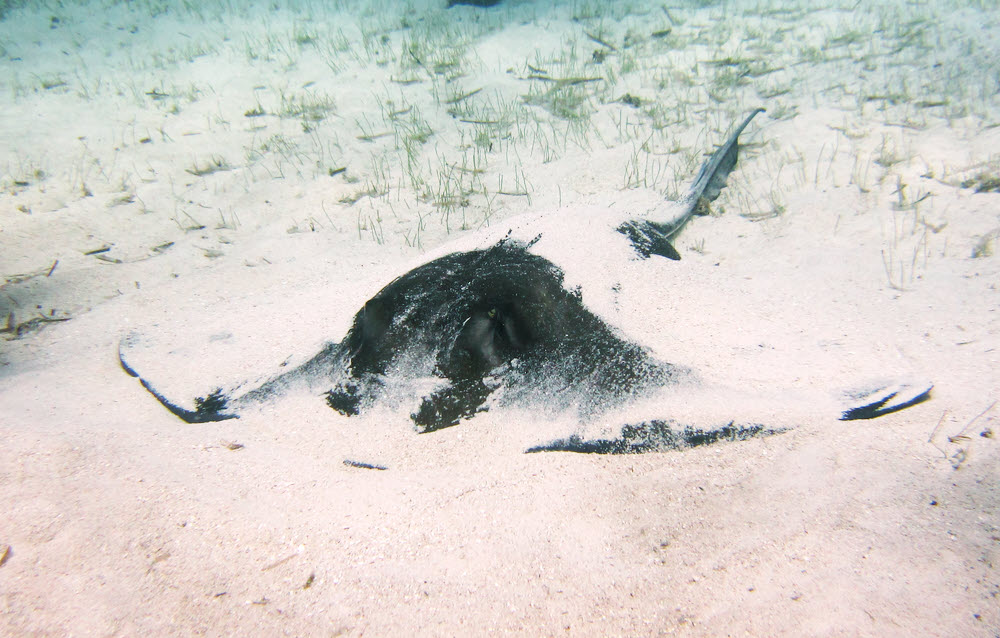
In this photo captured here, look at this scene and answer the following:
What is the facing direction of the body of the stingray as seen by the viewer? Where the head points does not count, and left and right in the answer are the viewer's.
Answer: facing the viewer and to the left of the viewer
